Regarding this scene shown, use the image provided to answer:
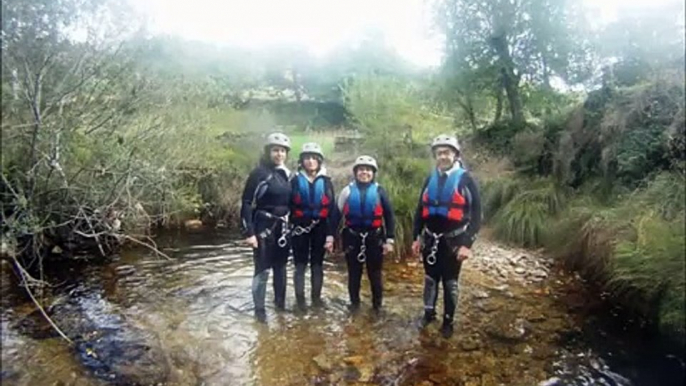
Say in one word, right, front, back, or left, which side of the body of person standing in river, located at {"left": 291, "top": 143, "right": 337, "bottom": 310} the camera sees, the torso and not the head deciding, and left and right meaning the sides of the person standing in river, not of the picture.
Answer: front

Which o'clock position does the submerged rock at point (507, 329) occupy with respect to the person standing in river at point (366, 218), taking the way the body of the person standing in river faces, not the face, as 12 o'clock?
The submerged rock is roughly at 9 o'clock from the person standing in river.

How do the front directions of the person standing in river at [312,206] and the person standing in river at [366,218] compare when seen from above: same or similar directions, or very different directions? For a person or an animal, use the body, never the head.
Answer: same or similar directions

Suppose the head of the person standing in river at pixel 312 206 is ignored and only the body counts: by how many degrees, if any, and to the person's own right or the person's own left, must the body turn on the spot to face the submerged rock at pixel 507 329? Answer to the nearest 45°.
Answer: approximately 90° to the person's own left

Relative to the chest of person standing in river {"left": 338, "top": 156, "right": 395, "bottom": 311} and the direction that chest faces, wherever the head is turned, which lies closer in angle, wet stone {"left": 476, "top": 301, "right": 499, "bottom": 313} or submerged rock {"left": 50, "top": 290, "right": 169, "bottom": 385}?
the submerged rock

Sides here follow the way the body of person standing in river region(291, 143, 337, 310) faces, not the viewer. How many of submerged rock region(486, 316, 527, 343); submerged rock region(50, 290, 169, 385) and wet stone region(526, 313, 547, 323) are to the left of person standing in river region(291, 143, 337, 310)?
2

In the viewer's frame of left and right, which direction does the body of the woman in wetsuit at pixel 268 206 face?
facing the viewer and to the right of the viewer

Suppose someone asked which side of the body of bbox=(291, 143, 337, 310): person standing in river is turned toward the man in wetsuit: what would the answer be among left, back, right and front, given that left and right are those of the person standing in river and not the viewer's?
left
